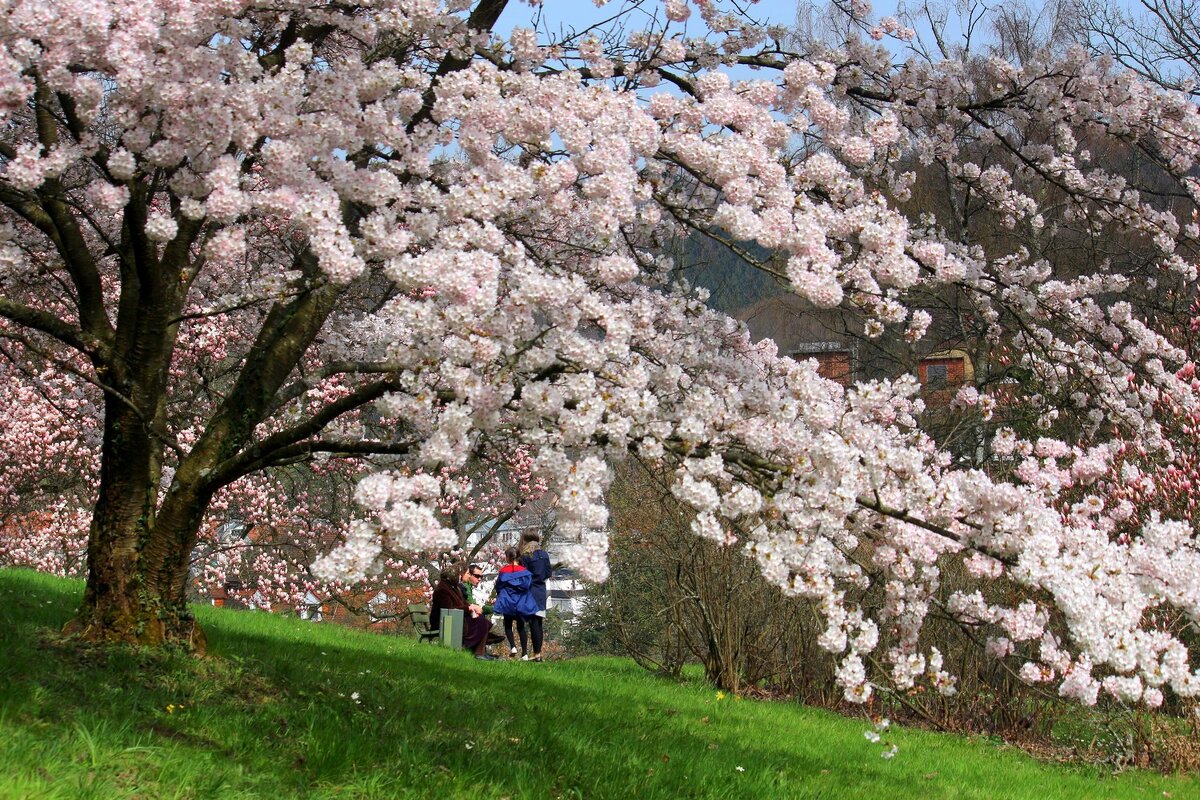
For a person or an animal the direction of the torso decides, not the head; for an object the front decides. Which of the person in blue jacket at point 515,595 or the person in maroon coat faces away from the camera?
the person in blue jacket

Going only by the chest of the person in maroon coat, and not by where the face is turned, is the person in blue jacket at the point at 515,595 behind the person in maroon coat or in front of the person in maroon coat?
in front

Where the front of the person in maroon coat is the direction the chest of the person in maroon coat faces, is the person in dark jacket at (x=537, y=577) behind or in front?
in front

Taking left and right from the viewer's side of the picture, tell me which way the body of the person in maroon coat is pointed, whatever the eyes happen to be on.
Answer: facing to the right of the viewer

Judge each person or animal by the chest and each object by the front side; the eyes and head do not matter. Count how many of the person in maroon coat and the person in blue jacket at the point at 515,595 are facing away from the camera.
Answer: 1

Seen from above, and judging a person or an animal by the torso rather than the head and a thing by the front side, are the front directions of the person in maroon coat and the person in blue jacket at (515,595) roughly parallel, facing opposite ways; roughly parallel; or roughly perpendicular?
roughly perpendicular

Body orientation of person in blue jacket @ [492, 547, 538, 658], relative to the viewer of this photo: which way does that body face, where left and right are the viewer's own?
facing away from the viewer
